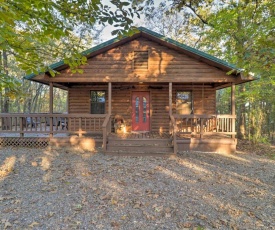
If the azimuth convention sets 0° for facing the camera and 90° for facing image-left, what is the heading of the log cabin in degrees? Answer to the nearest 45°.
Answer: approximately 0°
